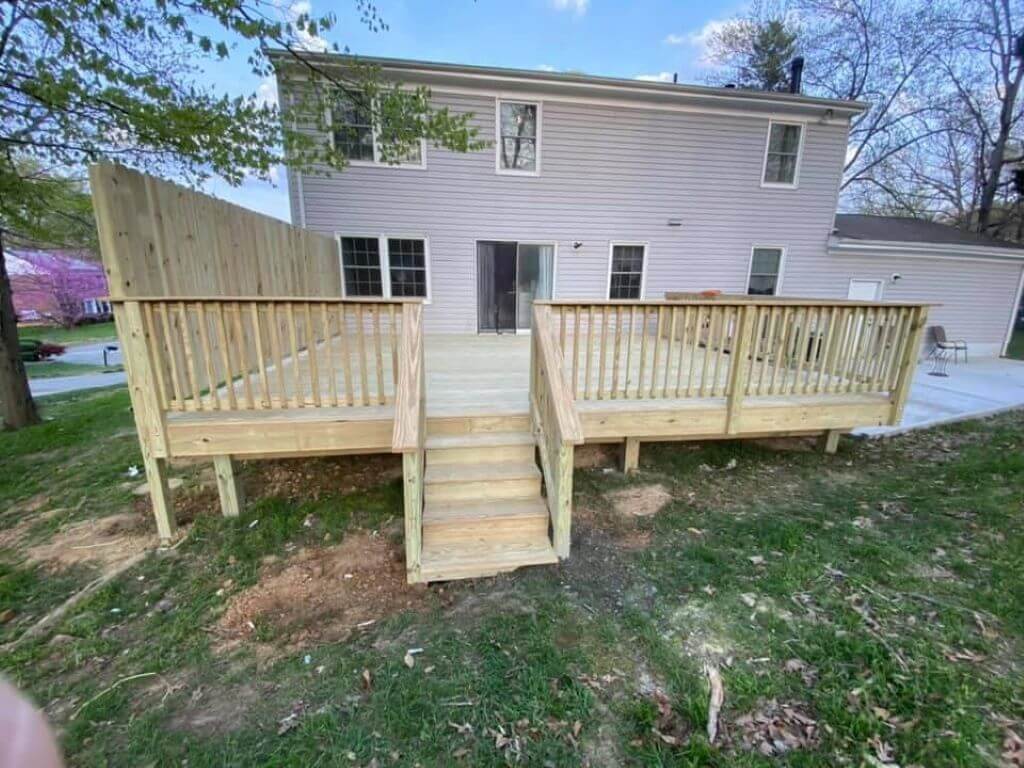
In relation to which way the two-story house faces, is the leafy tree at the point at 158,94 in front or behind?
behind

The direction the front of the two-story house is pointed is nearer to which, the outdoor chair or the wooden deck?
the outdoor chair

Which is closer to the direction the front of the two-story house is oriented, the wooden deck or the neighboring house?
the neighboring house

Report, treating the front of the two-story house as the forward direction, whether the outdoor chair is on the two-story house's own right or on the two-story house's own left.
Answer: on the two-story house's own right

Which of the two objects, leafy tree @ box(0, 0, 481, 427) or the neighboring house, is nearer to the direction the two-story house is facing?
the neighboring house

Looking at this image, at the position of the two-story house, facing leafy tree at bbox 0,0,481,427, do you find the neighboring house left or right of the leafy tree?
right

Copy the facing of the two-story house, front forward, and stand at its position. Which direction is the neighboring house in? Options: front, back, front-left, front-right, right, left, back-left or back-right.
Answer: left

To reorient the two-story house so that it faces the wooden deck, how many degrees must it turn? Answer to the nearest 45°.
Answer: approximately 180°

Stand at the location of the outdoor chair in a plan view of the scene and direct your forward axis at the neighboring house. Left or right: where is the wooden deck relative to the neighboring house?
left

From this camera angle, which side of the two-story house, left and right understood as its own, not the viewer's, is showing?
back
